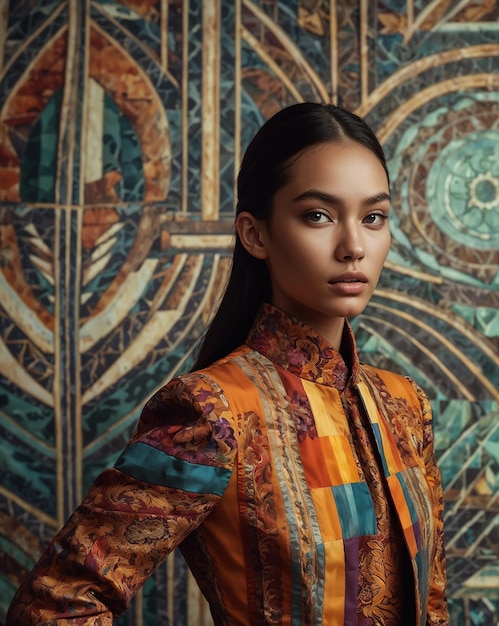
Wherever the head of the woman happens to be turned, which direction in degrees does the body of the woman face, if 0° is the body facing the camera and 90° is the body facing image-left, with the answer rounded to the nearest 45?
approximately 315°
